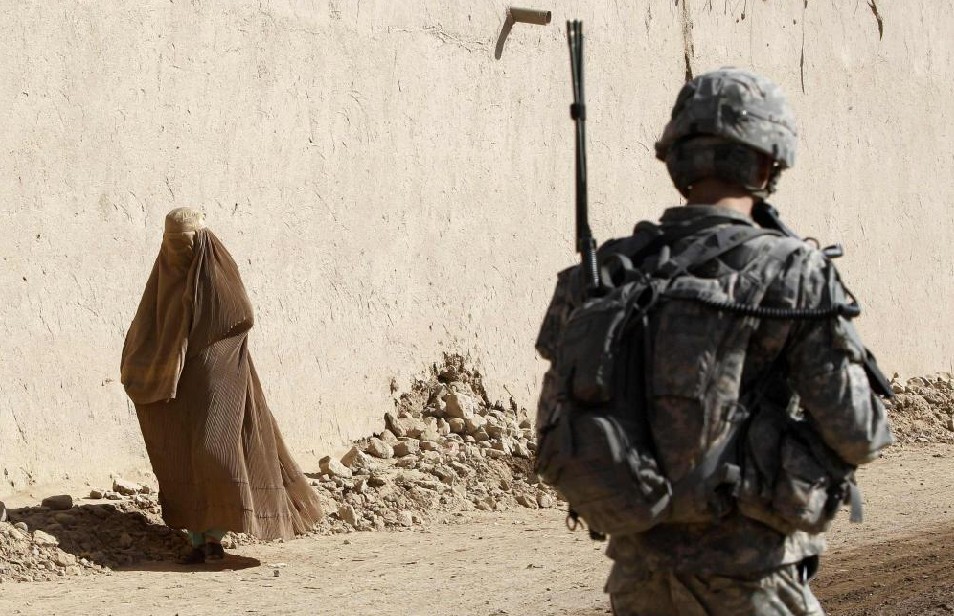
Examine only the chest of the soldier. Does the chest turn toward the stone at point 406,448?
no

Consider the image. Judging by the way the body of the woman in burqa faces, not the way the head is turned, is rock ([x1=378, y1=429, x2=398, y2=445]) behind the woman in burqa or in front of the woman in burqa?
behind

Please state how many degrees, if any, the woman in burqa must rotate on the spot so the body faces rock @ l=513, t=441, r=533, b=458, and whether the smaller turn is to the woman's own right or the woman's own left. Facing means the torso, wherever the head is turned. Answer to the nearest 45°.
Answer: approximately 180°

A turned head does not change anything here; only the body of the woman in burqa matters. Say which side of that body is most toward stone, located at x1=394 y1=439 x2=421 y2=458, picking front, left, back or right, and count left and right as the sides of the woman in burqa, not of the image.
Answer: back

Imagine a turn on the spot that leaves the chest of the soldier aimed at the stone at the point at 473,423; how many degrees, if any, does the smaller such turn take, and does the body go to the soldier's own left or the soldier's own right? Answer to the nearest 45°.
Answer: approximately 45° to the soldier's own left

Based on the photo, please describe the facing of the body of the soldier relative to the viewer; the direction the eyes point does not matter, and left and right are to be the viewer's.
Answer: facing away from the viewer and to the right of the viewer

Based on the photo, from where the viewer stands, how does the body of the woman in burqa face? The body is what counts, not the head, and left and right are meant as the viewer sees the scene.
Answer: facing the viewer and to the left of the viewer

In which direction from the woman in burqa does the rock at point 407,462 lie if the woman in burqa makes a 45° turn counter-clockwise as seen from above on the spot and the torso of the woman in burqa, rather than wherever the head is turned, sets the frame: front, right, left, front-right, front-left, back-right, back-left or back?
back-left

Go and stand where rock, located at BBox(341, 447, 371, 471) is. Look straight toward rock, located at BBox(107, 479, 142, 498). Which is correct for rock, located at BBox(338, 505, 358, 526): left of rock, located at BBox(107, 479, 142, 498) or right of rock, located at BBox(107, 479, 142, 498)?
left

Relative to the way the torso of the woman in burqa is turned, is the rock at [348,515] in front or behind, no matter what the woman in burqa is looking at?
behind

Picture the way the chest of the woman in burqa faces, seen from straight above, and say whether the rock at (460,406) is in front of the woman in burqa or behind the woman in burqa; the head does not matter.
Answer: behind

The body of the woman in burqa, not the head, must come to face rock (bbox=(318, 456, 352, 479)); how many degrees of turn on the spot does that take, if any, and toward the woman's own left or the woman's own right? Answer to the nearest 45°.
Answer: approximately 180°

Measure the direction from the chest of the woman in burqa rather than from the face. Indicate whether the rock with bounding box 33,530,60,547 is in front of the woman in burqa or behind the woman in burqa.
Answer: in front

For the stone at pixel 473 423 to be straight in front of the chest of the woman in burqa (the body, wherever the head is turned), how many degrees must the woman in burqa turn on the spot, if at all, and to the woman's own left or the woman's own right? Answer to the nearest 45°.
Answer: approximately 180°

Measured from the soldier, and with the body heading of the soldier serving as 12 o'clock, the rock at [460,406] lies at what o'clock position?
The rock is roughly at 10 o'clock from the soldier.

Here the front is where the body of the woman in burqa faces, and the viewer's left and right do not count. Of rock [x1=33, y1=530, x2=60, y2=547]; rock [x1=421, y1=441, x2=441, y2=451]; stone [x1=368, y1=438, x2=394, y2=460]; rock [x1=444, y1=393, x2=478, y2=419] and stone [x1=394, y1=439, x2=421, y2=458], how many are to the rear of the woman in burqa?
4

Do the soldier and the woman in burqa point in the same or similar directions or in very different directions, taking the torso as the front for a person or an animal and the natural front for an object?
very different directions

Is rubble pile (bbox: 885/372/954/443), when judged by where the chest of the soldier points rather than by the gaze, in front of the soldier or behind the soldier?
in front

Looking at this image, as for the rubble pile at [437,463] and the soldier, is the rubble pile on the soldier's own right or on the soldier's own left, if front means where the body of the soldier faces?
on the soldier's own left
